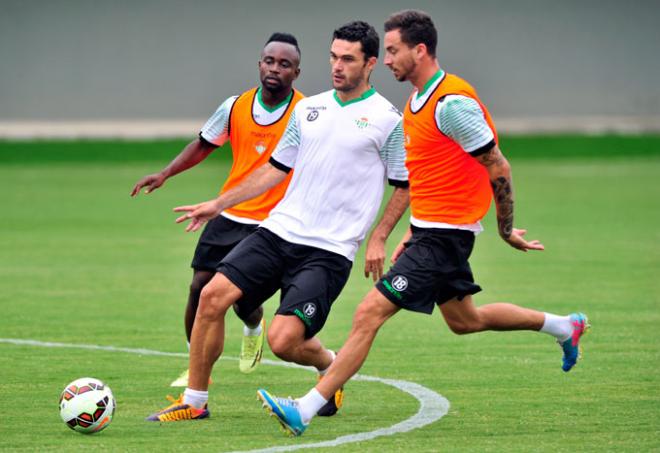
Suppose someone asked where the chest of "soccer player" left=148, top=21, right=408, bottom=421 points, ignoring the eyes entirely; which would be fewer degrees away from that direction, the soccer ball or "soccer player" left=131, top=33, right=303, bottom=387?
the soccer ball

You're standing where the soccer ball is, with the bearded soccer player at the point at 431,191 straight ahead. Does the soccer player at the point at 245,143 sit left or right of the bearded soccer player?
left

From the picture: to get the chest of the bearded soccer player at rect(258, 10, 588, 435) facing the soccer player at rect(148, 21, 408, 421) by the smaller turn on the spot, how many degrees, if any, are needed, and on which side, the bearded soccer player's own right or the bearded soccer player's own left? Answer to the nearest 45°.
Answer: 0° — they already face them

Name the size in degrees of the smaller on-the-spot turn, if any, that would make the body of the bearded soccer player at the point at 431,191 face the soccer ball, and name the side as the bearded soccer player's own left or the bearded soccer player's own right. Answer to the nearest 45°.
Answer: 0° — they already face it

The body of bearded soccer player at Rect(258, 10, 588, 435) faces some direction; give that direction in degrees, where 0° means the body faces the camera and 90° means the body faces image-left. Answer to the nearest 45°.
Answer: approximately 90°

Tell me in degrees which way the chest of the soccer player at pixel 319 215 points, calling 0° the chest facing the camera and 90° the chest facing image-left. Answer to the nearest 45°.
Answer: approximately 45°

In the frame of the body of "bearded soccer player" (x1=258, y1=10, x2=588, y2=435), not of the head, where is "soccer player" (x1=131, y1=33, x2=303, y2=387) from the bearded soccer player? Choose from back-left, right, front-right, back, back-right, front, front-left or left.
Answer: front-right
